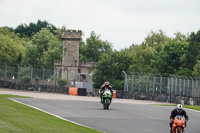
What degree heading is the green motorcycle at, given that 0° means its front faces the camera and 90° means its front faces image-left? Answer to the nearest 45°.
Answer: approximately 0°
